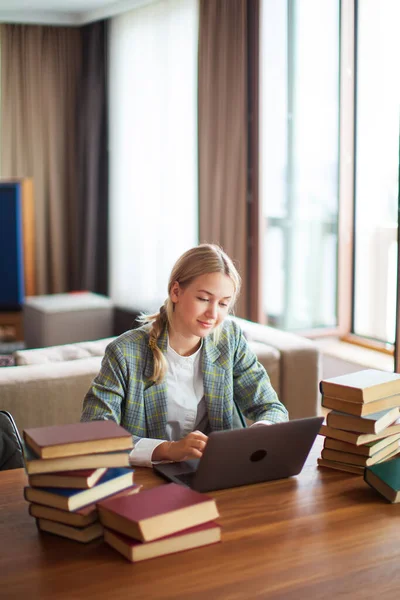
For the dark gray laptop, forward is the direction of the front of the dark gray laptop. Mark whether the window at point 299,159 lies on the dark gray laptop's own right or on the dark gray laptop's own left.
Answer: on the dark gray laptop's own right

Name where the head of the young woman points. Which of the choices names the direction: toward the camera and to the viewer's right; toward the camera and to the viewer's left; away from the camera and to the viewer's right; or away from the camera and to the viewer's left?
toward the camera and to the viewer's right

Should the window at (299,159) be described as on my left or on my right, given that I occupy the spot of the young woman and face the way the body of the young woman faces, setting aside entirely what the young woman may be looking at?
on my left

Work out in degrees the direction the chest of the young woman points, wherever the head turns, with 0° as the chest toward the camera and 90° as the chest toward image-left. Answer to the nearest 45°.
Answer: approximately 315°

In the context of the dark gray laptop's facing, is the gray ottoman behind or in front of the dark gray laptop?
in front

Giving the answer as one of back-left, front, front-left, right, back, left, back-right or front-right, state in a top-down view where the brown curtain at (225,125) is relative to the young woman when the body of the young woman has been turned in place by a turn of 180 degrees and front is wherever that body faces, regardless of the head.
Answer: front-right

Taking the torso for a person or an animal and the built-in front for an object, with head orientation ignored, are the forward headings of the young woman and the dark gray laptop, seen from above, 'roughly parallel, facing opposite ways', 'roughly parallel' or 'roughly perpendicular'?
roughly parallel, facing opposite ways

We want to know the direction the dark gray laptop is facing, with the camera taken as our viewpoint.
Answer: facing away from the viewer and to the left of the viewer

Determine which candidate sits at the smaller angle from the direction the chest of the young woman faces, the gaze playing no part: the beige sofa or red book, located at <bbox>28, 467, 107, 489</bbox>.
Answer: the red book
